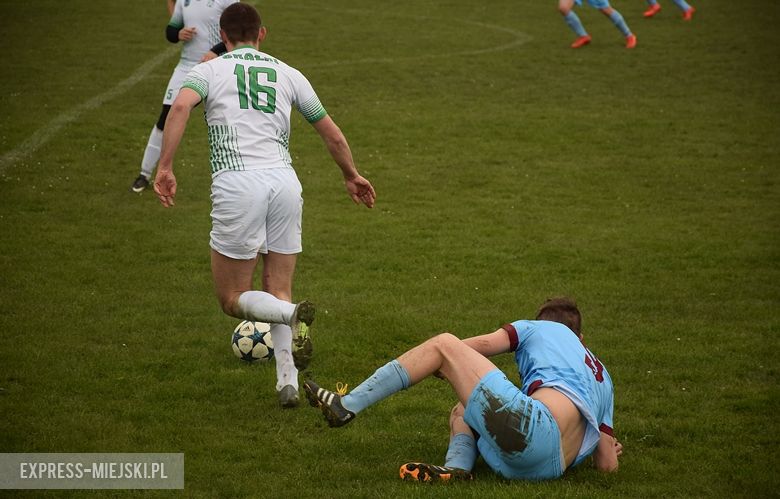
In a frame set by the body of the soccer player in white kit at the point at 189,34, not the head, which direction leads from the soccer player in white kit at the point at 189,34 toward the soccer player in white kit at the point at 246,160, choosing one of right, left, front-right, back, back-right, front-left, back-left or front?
front-left

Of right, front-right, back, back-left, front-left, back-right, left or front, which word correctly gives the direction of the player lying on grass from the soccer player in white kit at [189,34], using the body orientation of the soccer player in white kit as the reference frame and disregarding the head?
front-left

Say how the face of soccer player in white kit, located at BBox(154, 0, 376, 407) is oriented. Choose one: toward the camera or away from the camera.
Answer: away from the camera

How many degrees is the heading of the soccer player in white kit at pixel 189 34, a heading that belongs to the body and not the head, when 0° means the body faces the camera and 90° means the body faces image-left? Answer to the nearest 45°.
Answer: approximately 45°

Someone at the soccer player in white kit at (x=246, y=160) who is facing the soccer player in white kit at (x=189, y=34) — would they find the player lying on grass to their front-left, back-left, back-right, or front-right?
back-right
